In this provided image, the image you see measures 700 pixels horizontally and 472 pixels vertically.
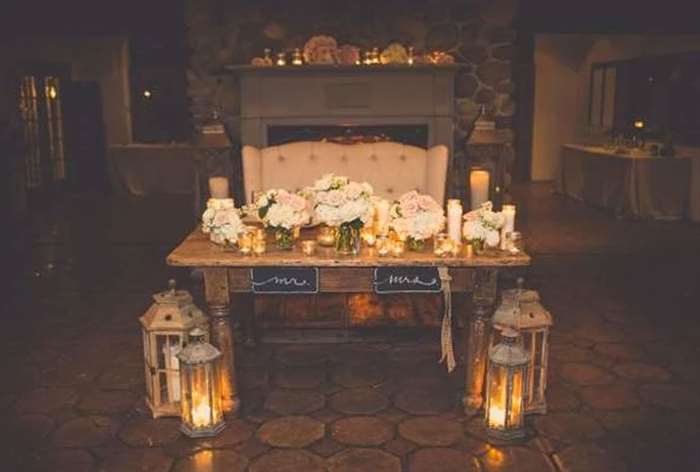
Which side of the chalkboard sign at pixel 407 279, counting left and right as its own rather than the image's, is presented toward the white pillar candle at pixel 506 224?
left

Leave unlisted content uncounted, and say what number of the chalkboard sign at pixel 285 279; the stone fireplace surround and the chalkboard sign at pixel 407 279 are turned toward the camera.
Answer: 3

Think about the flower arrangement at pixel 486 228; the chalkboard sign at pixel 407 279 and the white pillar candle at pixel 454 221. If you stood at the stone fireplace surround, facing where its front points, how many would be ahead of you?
3

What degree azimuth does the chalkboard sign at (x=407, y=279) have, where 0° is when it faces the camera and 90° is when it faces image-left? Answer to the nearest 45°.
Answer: approximately 0°

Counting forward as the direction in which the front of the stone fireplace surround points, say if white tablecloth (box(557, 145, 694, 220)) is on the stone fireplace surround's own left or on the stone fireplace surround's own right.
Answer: on the stone fireplace surround's own left

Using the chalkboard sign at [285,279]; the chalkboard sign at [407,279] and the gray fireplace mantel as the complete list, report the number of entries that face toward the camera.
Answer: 3
